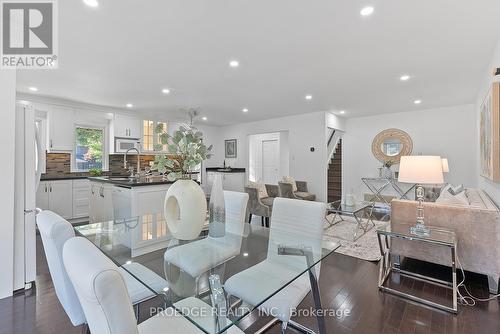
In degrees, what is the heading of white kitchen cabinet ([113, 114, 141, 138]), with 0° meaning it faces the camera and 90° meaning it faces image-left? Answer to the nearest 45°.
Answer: approximately 0°

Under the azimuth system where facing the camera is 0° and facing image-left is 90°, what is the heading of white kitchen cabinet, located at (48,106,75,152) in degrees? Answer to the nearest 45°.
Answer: approximately 0°

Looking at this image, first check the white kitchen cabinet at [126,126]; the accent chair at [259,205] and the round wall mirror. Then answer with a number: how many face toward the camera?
2

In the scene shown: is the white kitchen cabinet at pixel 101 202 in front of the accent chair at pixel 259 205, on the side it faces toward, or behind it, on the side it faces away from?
behind

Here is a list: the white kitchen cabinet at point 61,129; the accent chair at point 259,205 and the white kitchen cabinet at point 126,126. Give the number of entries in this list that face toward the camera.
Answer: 2

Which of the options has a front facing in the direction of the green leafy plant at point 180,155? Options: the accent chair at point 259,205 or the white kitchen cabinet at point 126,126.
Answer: the white kitchen cabinet

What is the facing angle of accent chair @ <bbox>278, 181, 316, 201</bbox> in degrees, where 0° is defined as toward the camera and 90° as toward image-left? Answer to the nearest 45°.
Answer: approximately 315°

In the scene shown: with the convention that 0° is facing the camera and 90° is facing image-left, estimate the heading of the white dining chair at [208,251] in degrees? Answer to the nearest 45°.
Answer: approximately 45°
